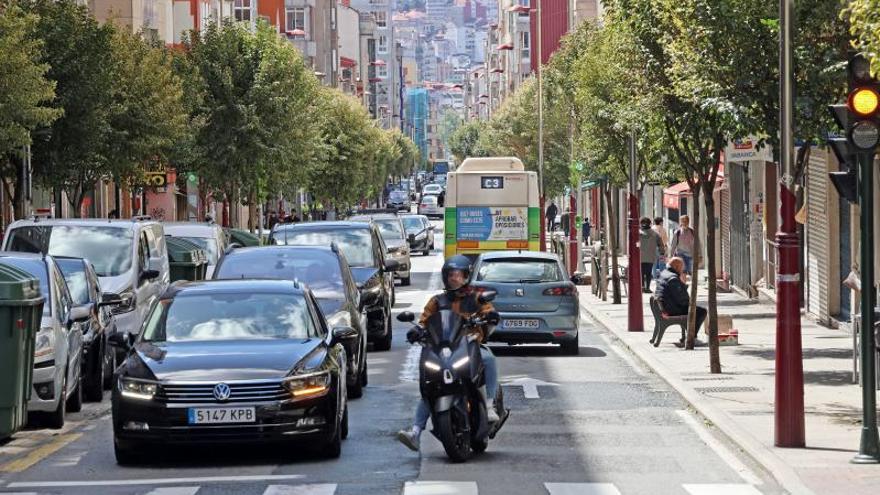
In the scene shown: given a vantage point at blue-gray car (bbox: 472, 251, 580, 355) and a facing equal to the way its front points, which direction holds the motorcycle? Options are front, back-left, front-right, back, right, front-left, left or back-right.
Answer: back

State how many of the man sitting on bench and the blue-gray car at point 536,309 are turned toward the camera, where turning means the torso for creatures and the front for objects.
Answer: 0

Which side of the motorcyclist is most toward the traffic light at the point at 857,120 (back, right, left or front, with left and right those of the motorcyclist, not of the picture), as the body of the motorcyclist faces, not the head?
left

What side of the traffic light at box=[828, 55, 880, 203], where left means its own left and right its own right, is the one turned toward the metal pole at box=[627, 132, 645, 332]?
back

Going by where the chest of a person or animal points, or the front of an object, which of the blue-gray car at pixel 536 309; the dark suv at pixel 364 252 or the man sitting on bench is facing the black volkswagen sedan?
the dark suv

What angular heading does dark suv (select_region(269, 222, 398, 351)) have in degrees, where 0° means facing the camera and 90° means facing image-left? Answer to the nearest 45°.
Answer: approximately 0°

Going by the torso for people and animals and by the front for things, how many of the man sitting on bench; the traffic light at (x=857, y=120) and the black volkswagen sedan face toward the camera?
2

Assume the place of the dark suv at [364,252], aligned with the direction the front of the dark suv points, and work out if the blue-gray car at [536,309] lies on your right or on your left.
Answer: on your left

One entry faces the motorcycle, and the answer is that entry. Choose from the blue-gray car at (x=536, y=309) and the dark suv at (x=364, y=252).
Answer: the dark suv

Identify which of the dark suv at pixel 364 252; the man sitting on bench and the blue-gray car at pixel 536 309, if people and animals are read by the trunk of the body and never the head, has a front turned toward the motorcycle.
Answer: the dark suv

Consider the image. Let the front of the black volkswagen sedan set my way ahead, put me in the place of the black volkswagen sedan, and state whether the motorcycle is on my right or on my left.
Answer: on my left

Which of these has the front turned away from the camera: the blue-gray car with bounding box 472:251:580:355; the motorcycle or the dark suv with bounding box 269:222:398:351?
the blue-gray car

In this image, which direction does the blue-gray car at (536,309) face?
away from the camera
